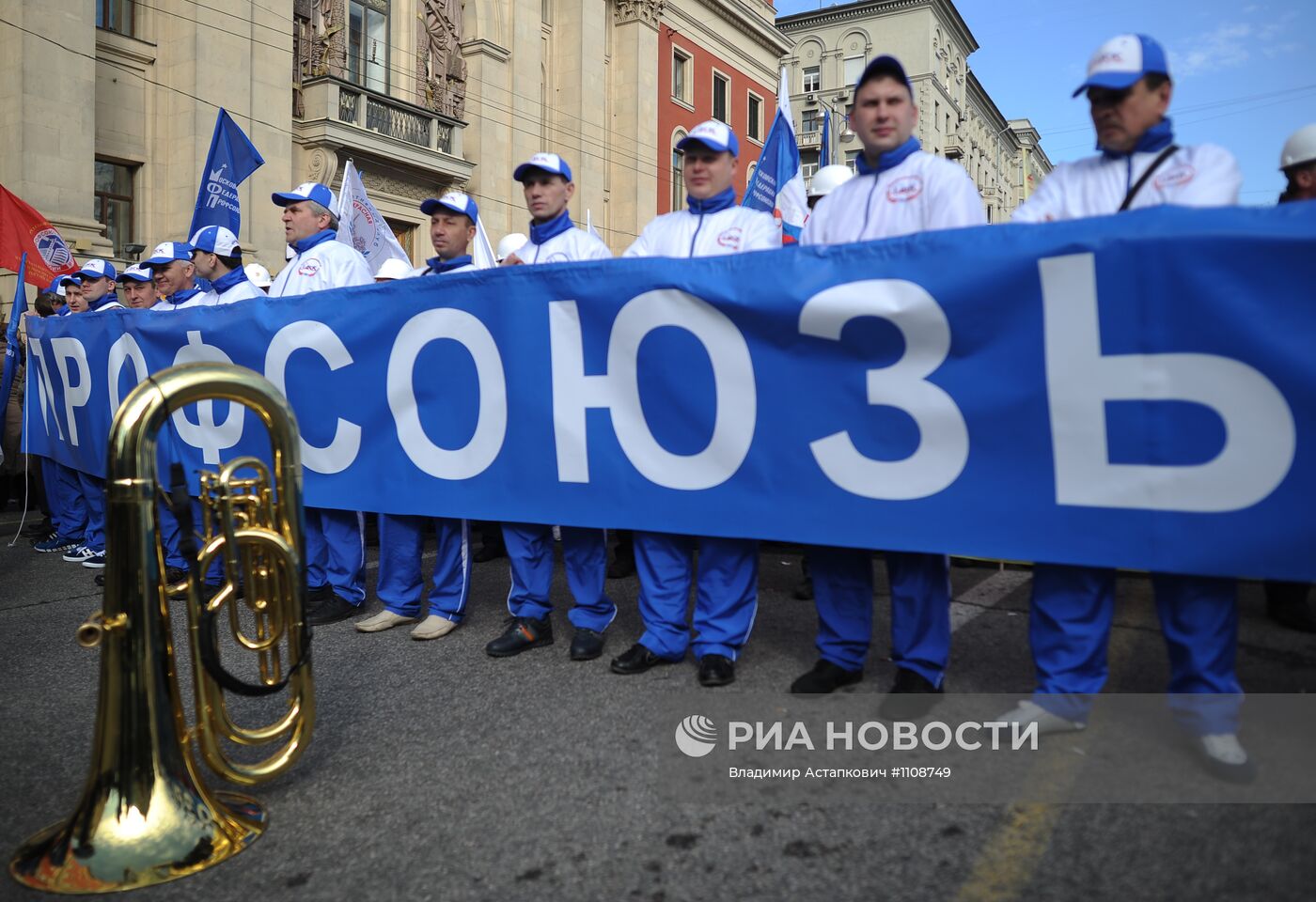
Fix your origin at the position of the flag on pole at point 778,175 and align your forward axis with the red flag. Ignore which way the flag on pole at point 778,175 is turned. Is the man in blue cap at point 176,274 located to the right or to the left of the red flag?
left

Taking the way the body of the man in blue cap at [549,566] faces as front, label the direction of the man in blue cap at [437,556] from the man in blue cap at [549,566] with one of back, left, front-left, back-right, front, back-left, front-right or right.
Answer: right

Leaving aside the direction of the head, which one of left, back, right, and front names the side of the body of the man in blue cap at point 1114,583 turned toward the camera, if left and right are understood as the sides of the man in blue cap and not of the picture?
front

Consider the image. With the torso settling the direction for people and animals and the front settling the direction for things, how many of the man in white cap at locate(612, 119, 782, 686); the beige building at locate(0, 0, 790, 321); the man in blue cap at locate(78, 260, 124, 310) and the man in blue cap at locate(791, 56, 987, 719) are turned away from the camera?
0

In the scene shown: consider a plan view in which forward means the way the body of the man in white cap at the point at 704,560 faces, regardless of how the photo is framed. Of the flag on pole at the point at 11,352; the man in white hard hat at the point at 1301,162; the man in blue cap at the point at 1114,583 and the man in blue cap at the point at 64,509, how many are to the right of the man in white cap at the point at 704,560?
2

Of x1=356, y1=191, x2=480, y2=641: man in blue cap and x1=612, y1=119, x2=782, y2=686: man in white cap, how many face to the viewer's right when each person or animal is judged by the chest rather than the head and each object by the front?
0

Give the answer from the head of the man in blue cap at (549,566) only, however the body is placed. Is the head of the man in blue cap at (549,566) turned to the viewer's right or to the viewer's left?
to the viewer's left

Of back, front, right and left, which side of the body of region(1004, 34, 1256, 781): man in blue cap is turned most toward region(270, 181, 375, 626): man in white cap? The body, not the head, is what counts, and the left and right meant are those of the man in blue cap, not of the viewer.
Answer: right

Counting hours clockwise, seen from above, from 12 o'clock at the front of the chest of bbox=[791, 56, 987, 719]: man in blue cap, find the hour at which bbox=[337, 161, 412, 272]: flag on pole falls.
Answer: The flag on pole is roughly at 3 o'clock from the man in blue cap.

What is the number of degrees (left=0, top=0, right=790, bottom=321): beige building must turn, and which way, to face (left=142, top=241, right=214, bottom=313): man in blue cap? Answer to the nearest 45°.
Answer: approximately 45° to its right

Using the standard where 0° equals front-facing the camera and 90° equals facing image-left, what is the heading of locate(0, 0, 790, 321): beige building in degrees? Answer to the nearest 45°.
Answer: approximately 315°

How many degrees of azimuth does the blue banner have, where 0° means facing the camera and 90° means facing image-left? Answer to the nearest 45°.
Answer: approximately 45°

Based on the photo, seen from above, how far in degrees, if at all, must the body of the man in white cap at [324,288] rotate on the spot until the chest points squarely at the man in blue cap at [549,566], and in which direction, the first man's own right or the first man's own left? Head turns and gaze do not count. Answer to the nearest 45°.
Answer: approximately 90° to the first man's own left

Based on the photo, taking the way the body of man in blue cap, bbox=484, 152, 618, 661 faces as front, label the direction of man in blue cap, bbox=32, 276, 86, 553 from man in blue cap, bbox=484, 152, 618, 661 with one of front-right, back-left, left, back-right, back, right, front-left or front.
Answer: right
